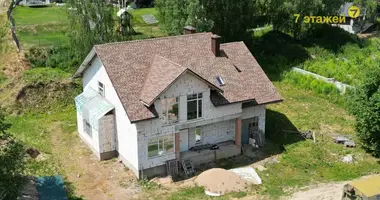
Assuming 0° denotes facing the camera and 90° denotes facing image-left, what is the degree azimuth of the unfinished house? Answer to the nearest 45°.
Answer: approximately 315°

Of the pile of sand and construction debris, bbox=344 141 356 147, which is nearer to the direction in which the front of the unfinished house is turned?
the pile of sand

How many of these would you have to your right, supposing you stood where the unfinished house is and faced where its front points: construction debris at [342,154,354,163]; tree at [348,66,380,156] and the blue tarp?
1

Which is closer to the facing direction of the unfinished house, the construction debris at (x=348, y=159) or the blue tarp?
the construction debris

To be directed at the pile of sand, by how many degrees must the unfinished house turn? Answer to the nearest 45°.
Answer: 0° — it already faces it

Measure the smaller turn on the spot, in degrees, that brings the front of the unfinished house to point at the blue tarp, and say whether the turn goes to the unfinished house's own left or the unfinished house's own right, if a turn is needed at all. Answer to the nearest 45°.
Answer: approximately 90° to the unfinished house's own right

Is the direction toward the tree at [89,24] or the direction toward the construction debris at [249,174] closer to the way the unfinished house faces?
the construction debris

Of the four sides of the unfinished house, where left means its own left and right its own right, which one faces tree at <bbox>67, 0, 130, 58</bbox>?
back

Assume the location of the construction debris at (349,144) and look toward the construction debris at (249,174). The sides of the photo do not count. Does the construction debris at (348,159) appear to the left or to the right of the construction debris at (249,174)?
left

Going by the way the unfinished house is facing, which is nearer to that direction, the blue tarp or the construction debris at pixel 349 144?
the construction debris
